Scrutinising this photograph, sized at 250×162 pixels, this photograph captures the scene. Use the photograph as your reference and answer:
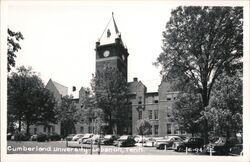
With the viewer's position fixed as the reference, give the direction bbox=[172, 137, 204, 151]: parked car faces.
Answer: facing the viewer and to the left of the viewer
